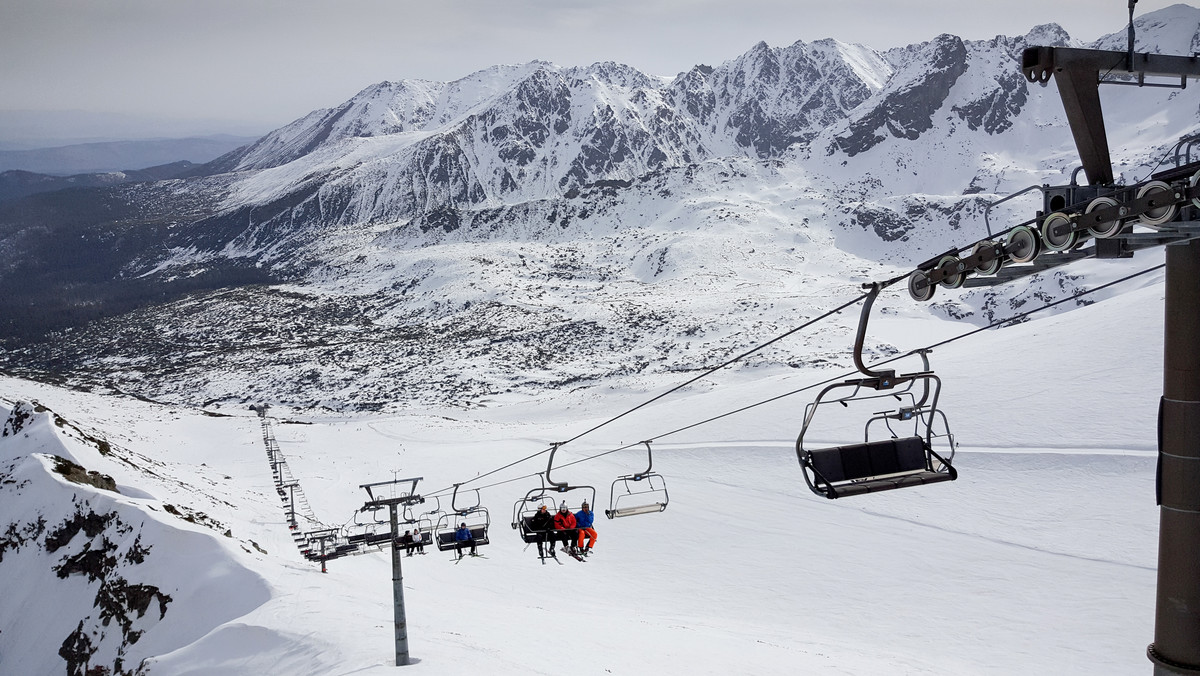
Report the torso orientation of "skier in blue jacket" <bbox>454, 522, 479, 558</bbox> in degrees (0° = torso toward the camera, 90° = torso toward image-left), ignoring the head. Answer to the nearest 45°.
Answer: approximately 315°

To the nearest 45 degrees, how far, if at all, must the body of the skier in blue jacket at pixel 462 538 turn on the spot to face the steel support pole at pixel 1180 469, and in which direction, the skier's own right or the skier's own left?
0° — they already face it

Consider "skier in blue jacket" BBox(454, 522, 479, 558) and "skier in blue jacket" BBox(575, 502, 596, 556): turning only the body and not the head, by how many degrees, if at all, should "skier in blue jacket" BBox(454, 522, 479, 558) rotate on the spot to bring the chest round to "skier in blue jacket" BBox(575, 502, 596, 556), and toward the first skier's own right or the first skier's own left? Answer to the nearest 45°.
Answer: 0° — they already face them
